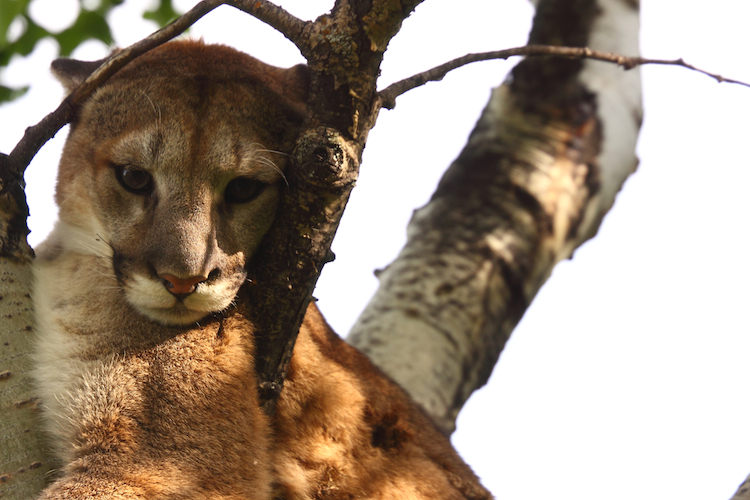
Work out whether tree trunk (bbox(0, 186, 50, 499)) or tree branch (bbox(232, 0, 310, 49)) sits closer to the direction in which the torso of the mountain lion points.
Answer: the tree trunk

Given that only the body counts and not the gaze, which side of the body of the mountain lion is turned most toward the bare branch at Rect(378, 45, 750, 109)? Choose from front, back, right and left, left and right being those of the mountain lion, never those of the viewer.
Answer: left

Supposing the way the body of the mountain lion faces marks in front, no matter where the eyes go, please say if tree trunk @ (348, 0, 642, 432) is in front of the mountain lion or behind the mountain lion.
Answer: behind

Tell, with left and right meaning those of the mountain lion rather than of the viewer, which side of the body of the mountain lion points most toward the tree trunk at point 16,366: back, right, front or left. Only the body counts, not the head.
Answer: front
